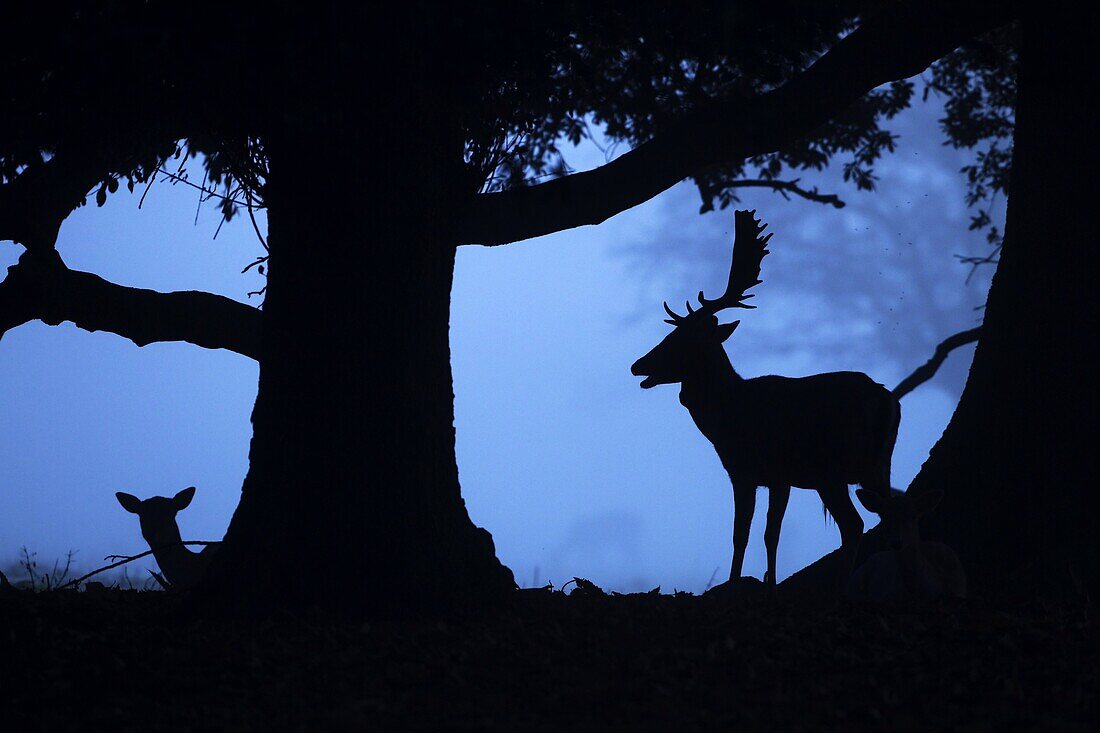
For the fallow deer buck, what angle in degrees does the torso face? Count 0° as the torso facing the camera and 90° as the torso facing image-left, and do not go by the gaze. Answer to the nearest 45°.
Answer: approximately 90°

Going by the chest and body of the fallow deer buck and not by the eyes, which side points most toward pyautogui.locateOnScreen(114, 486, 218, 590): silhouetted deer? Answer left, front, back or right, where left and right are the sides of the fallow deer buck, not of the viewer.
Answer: front

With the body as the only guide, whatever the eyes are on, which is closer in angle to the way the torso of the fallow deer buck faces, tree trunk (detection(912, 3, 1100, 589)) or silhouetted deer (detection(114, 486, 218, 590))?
the silhouetted deer
